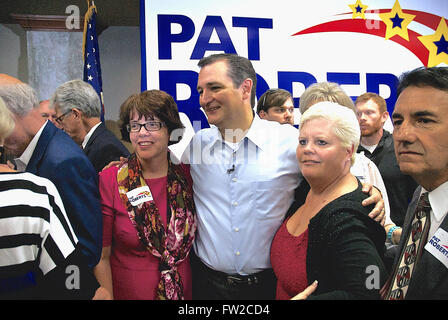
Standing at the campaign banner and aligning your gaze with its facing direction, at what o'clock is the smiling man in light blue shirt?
The smiling man in light blue shirt is roughly at 12 o'clock from the campaign banner.

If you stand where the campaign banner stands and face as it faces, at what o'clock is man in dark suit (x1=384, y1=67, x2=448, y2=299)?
The man in dark suit is roughly at 12 o'clock from the campaign banner.
